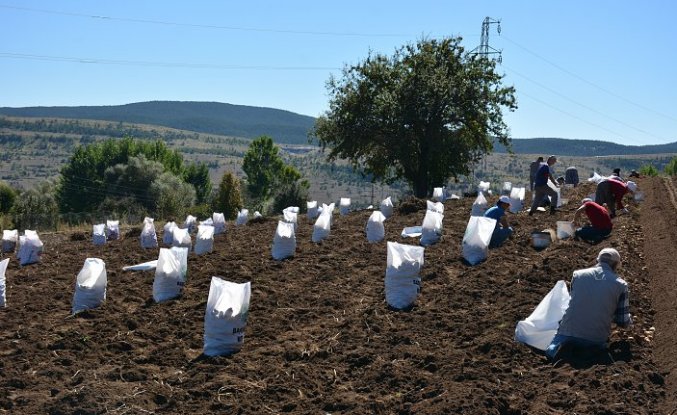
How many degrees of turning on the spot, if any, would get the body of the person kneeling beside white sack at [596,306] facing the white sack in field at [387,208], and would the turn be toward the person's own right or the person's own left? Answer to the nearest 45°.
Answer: approximately 90° to the person's own left

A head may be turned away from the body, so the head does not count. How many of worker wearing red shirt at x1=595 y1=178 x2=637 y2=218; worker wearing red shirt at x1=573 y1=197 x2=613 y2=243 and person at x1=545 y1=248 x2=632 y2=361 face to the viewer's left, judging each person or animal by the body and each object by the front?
1

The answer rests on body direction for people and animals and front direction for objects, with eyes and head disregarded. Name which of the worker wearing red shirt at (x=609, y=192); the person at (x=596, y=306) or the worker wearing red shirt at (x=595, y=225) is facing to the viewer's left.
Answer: the worker wearing red shirt at (x=595, y=225)

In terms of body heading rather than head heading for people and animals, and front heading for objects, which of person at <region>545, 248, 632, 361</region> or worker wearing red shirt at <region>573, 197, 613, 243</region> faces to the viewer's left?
the worker wearing red shirt

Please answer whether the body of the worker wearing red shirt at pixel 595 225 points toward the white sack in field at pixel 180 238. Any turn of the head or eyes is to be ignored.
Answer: yes

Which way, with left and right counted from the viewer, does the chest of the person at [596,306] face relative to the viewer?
facing away from the viewer and to the right of the viewer

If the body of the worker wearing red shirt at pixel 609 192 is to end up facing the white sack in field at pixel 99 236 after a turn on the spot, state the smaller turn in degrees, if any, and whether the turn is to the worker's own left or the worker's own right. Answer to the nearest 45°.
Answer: approximately 180°

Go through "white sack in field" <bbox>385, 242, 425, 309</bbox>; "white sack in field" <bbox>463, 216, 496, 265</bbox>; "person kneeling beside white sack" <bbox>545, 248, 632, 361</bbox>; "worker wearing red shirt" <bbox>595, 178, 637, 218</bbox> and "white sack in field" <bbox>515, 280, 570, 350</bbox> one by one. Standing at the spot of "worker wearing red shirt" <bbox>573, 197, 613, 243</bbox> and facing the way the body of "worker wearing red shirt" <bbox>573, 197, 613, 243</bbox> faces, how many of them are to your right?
1

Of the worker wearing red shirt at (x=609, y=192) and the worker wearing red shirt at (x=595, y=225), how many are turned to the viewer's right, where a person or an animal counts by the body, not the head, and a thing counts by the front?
1

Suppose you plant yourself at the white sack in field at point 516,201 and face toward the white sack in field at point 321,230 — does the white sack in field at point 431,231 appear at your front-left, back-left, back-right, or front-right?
front-left

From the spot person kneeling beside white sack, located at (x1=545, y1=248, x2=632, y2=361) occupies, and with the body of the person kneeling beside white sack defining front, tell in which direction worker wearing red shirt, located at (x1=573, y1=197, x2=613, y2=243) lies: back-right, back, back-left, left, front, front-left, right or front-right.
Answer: front-left

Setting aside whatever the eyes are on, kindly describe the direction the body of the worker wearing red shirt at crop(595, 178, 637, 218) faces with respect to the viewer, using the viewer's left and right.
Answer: facing to the right of the viewer

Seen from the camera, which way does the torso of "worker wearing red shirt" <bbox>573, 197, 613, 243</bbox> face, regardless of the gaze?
to the viewer's left

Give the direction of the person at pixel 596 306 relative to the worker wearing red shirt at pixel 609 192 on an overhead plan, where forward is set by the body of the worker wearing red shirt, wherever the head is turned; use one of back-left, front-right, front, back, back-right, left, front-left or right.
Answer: right

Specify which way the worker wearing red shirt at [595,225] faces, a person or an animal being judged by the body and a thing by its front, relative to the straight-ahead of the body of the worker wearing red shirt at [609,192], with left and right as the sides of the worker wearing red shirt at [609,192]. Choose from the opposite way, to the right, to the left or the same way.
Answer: the opposite way

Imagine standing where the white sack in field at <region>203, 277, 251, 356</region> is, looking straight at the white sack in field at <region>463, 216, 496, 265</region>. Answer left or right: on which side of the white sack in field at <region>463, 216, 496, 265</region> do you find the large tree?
left

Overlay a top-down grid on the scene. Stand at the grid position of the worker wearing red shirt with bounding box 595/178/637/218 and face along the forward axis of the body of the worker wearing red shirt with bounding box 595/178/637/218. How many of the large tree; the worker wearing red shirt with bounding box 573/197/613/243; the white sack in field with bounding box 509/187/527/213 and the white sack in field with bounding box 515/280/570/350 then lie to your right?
2

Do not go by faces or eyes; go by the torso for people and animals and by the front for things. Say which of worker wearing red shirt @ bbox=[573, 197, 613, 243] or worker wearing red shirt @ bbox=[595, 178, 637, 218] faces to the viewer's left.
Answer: worker wearing red shirt @ bbox=[573, 197, 613, 243]

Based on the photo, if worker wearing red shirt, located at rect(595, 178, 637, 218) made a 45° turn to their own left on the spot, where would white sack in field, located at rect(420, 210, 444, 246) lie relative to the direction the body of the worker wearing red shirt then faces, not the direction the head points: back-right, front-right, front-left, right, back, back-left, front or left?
back
